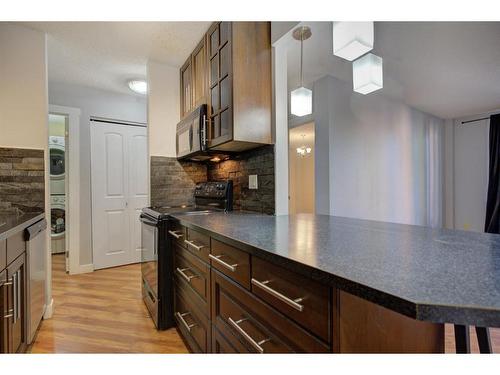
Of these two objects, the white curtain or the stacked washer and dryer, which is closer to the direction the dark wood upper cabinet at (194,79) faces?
the stacked washer and dryer

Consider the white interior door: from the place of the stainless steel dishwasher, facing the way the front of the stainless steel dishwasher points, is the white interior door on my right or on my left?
on my left

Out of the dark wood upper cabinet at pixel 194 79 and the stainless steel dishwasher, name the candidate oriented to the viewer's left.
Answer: the dark wood upper cabinet

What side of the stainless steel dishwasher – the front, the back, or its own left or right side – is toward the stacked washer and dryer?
left

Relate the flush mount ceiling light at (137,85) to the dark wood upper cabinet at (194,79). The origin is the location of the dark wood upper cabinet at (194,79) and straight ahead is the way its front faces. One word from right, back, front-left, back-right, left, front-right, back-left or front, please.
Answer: front-right

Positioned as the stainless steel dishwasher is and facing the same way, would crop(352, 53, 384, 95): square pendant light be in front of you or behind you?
in front

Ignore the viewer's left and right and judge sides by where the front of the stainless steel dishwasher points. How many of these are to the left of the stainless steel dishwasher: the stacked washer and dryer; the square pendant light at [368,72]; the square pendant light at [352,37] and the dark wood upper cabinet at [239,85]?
1

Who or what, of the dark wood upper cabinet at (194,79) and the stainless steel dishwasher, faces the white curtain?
the stainless steel dishwasher

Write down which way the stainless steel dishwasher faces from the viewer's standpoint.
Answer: facing to the right of the viewer

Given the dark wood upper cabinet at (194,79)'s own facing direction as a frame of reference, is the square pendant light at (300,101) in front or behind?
behind

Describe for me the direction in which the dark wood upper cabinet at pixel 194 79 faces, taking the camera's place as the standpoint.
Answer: facing to the left of the viewer

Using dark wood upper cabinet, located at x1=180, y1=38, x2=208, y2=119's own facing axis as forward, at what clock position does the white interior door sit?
The white interior door is roughly at 2 o'clock from the dark wood upper cabinet.
